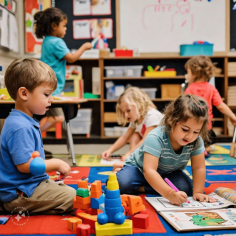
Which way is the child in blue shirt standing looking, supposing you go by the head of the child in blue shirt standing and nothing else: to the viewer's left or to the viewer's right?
to the viewer's right

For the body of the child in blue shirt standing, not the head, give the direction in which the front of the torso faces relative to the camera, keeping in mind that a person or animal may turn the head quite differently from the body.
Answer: to the viewer's right

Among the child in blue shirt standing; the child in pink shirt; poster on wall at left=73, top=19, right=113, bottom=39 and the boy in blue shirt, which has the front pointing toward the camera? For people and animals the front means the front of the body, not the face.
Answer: the poster on wall

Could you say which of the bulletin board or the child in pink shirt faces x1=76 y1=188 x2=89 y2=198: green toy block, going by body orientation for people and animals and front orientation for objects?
the bulletin board

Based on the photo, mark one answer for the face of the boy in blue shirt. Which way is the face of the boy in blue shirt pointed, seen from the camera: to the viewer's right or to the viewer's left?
to the viewer's right

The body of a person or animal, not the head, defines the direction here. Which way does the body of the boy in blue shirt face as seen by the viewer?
to the viewer's right

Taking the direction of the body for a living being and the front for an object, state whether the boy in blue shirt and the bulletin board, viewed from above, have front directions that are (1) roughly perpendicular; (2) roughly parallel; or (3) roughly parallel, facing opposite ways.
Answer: roughly perpendicular

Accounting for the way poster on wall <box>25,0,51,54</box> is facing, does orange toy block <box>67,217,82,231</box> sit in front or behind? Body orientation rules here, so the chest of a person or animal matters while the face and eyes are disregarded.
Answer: in front
